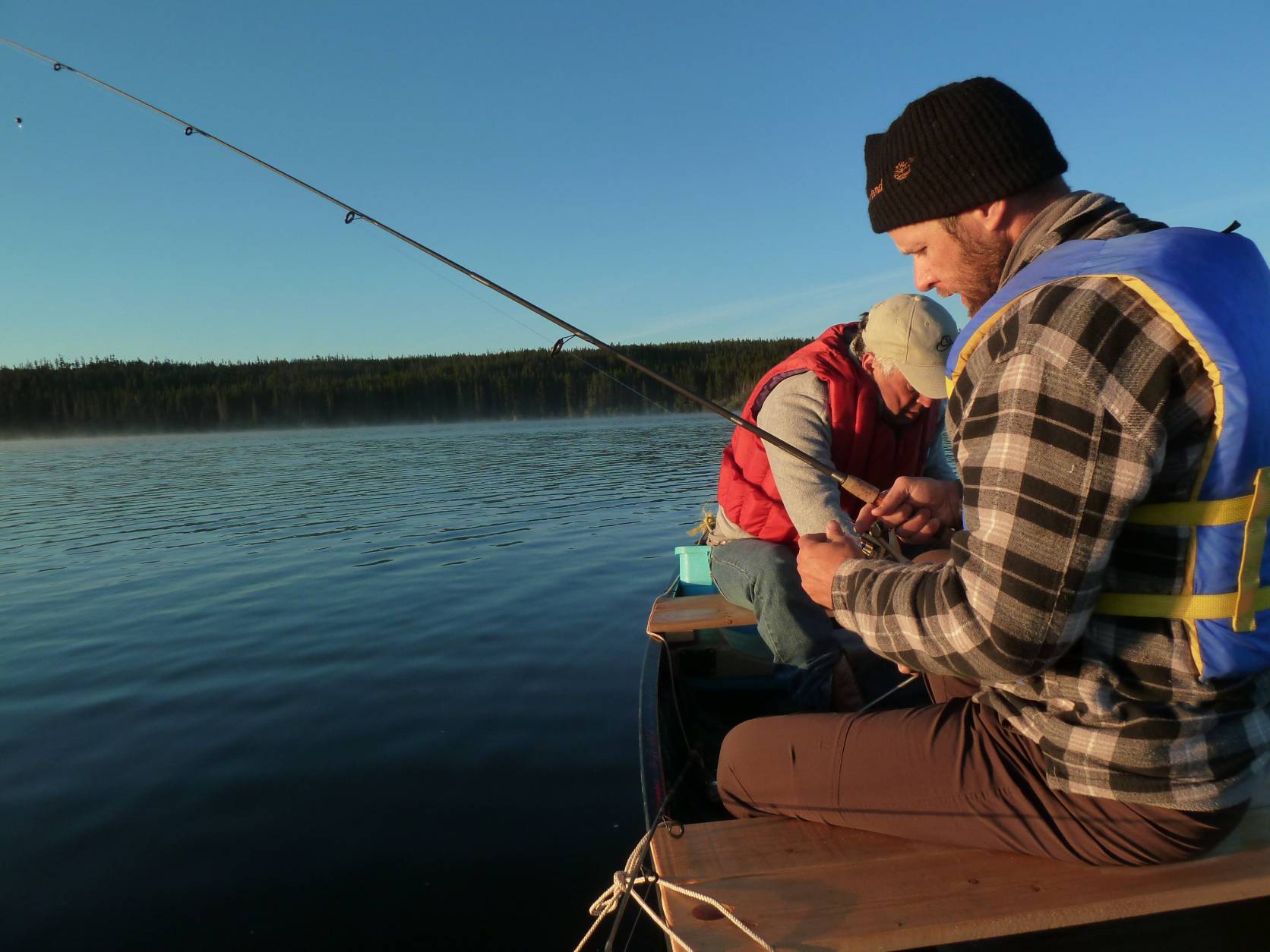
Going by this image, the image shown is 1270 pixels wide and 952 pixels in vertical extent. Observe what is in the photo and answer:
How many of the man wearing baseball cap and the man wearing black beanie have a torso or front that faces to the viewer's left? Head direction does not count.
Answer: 1

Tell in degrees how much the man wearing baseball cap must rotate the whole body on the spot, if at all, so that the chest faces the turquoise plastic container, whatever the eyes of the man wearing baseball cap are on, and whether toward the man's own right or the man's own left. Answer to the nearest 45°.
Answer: approximately 180°

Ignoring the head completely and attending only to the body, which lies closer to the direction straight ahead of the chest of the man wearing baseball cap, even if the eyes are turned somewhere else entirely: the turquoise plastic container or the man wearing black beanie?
the man wearing black beanie

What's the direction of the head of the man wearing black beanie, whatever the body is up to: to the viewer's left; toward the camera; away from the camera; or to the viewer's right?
to the viewer's left

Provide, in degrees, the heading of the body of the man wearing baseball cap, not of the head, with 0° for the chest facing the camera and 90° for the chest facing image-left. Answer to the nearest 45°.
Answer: approximately 315°

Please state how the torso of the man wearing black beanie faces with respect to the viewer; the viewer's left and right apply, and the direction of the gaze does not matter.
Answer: facing to the left of the viewer

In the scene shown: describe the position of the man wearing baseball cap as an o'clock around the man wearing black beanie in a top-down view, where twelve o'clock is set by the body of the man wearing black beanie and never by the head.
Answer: The man wearing baseball cap is roughly at 2 o'clock from the man wearing black beanie.

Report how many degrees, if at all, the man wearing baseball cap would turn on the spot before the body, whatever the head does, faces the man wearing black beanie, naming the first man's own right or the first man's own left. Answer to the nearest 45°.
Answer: approximately 45° to the first man's own right
